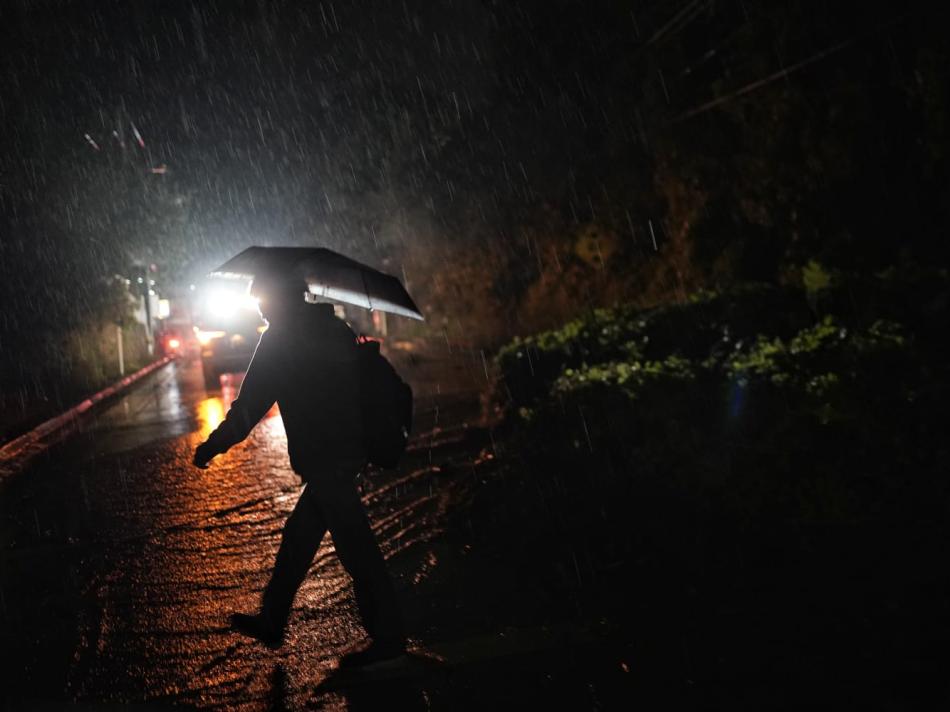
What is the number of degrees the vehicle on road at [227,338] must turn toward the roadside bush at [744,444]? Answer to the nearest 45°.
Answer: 0° — it already faces it

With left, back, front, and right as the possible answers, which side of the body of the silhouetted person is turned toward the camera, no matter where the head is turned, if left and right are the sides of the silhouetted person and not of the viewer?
left

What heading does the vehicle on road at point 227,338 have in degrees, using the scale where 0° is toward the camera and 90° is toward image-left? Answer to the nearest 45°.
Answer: approximately 0°

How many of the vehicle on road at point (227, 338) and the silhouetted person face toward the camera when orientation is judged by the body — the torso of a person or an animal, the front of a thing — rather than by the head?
1

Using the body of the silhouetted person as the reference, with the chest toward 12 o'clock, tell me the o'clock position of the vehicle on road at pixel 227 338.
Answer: The vehicle on road is roughly at 3 o'clock from the silhouetted person.

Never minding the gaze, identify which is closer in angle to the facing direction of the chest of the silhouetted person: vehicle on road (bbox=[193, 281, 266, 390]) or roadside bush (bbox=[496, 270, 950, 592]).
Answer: the vehicle on road

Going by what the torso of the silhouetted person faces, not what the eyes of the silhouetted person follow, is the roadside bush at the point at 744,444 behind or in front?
behind

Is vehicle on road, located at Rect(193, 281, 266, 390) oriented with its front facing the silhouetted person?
yes

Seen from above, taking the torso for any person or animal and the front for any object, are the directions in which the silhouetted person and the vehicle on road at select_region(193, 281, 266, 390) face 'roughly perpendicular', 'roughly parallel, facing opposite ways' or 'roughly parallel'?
roughly perpendicular

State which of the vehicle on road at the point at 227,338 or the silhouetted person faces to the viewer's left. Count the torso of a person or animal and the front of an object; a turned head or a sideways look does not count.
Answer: the silhouetted person
